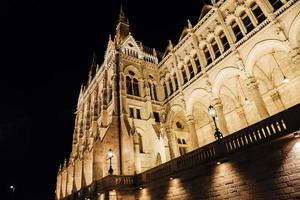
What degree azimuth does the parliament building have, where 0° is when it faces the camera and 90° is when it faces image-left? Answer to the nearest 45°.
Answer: approximately 45°
